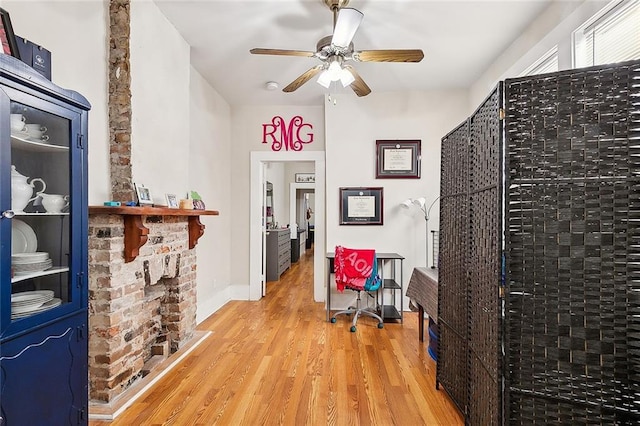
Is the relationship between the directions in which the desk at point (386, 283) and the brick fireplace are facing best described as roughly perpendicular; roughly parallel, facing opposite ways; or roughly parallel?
roughly perpendicular

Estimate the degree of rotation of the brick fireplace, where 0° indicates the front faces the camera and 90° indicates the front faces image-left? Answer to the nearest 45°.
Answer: approximately 315°

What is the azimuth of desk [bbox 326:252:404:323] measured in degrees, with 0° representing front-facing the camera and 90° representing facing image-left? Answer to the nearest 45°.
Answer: approximately 0°

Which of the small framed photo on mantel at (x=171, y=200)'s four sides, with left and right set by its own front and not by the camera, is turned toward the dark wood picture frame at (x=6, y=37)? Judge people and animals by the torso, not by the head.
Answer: right

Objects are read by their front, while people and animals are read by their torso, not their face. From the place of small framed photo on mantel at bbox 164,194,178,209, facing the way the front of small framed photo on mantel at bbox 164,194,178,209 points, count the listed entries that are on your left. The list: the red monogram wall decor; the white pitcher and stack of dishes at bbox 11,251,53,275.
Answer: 1

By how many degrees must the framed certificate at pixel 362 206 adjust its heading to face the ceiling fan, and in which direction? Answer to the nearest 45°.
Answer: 0° — it already faces it

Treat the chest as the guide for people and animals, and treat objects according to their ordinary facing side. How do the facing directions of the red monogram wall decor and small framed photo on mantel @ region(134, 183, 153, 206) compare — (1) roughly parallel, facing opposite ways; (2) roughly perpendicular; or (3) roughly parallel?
roughly perpendicular

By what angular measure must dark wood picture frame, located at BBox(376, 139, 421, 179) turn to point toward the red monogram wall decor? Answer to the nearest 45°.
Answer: approximately 90° to its right

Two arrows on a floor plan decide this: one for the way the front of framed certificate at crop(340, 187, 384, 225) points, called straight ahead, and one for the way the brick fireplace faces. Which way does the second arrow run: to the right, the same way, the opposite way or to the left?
to the left
